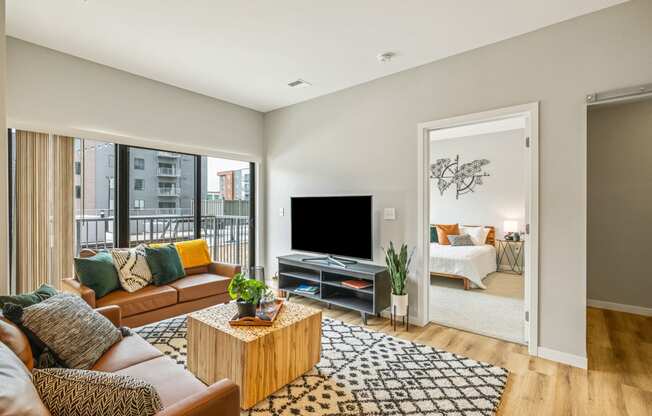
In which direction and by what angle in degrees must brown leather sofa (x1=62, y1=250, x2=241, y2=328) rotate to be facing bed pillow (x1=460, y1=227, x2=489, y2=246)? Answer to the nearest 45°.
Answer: approximately 45° to its left

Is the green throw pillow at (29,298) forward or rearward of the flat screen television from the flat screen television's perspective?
forward

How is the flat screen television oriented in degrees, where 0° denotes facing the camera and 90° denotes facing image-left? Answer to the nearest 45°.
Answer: approximately 45°

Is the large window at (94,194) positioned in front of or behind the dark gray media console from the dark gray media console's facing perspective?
in front

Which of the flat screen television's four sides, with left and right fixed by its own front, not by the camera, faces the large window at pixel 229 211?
right

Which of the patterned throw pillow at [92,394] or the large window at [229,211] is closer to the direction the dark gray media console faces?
the patterned throw pillow

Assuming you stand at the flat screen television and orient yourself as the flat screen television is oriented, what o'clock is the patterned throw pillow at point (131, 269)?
The patterned throw pillow is roughly at 1 o'clock from the flat screen television.

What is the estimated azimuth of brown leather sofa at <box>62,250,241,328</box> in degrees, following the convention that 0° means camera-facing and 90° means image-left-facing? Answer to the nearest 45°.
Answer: approximately 315°

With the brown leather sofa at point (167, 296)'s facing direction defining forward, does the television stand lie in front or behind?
in front

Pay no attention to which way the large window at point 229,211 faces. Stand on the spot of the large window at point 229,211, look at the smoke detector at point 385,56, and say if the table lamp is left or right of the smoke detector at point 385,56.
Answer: left

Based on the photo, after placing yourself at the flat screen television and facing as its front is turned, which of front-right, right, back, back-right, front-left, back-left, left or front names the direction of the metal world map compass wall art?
back
